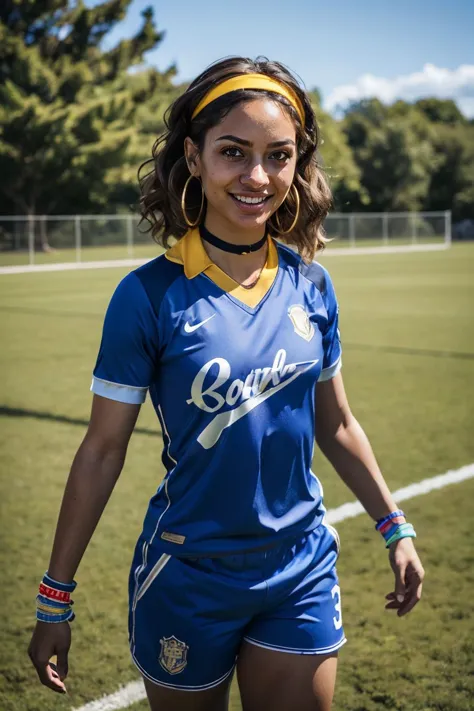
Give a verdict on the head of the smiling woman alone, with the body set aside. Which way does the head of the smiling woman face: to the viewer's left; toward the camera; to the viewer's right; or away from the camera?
toward the camera

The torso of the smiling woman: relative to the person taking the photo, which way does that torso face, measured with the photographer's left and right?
facing the viewer and to the right of the viewer

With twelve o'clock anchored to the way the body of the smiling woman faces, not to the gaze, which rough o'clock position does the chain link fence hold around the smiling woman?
The chain link fence is roughly at 7 o'clock from the smiling woman.
